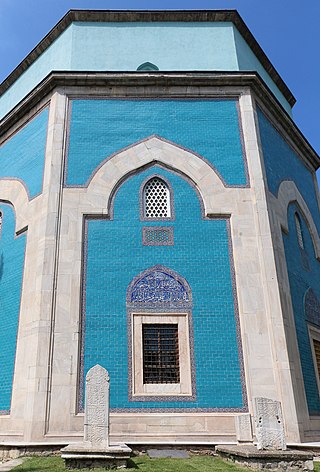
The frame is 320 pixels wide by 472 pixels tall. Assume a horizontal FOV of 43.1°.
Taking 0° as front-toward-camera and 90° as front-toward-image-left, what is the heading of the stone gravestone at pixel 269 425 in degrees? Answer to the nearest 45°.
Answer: approximately 0°

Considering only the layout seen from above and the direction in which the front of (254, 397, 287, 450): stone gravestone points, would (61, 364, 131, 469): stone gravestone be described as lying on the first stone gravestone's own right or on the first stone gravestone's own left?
on the first stone gravestone's own right

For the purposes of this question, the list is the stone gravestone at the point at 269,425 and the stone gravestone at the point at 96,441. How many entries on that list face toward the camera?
2
